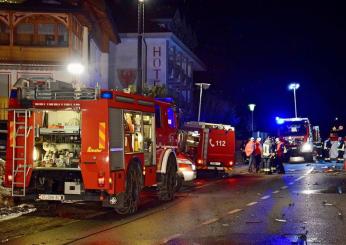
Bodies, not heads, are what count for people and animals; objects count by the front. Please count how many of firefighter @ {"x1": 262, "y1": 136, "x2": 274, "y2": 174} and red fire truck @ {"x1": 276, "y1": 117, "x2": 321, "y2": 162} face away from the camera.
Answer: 1

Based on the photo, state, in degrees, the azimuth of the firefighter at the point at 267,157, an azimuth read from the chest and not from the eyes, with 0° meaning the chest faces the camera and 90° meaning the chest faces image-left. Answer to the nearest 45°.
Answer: approximately 180°

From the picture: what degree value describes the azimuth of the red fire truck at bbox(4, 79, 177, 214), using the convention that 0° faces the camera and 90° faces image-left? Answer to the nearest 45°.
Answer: approximately 225°
